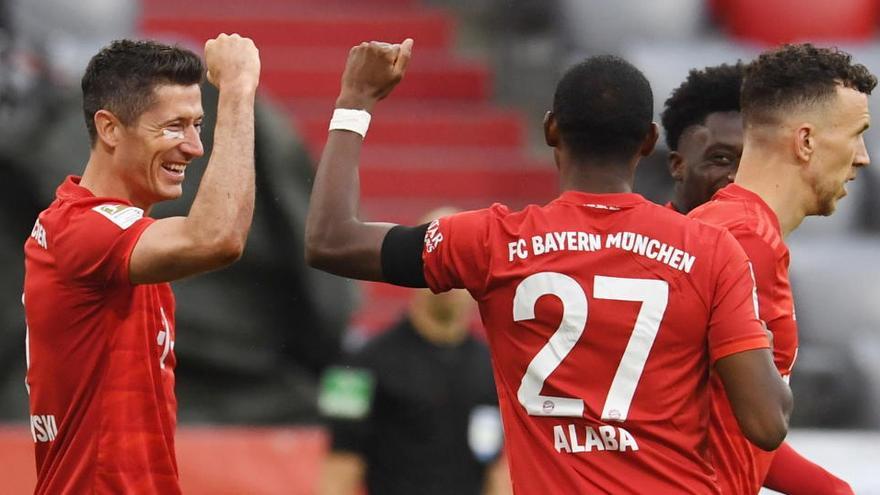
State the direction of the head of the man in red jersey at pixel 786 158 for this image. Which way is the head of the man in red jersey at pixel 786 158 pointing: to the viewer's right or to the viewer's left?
to the viewer's right

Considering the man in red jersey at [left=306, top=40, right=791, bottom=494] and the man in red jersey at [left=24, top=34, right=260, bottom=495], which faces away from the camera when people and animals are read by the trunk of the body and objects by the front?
the man in red jersey at [left=306, top=40, right=791, bottom=494]

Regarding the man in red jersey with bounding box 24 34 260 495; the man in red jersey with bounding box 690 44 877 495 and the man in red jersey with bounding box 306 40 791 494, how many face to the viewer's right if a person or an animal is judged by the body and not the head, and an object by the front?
2

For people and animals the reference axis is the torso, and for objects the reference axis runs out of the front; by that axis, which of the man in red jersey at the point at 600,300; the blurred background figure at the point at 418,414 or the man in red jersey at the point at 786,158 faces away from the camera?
the man in red jersey at the point at 600,300

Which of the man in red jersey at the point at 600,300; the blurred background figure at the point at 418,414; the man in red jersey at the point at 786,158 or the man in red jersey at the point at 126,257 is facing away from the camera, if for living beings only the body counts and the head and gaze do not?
the man in red jersey at the point at 600,300

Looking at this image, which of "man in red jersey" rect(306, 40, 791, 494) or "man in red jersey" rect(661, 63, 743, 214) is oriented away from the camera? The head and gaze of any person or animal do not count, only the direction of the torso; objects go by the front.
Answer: "man in red jersey" rect(306, 40, 791, 494)

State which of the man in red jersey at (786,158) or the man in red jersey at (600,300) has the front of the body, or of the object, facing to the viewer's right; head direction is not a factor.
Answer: the man in red jersey at (786,158)

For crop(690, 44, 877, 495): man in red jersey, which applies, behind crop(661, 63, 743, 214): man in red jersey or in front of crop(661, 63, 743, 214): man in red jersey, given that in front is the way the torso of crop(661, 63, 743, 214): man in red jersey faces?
in front

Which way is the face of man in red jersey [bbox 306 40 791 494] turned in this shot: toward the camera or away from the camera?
away from the camera

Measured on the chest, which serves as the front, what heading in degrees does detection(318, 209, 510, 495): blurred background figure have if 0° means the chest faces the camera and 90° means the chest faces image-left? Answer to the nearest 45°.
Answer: approximately 315°

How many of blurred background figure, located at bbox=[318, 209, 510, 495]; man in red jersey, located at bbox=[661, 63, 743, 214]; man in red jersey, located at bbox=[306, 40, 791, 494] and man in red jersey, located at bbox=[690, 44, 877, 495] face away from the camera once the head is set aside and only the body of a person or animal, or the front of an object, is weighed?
1

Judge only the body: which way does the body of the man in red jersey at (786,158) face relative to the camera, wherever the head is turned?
to the viewer's right

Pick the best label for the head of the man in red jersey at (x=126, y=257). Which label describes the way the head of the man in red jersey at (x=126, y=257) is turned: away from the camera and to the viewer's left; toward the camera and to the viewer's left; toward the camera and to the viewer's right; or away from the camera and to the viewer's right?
toward the camera and to the viewer's right

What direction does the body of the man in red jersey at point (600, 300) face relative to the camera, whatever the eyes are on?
away from the camera
